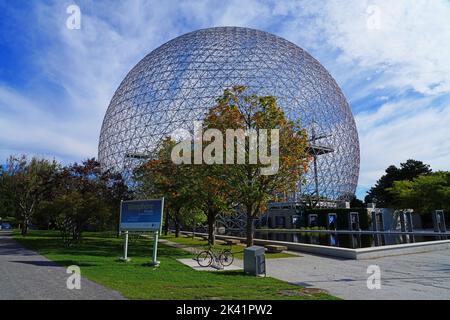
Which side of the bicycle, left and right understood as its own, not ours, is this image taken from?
left
